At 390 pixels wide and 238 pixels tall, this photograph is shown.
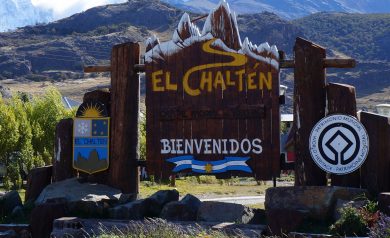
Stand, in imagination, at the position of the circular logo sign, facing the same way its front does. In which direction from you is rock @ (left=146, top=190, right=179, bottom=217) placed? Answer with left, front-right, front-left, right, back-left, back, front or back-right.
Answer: right

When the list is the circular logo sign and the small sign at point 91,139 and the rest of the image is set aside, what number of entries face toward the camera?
2

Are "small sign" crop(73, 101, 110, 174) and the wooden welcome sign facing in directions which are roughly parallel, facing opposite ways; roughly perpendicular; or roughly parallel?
roughly parallel

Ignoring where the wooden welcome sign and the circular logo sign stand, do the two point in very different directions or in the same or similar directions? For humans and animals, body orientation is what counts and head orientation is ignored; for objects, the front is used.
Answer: same or similar directions

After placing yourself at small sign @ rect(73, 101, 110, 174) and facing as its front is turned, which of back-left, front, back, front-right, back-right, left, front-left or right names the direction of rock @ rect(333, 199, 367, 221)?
front-left

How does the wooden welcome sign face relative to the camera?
toward the camera

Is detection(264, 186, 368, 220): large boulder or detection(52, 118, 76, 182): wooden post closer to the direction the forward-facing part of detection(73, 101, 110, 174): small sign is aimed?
the large boulder

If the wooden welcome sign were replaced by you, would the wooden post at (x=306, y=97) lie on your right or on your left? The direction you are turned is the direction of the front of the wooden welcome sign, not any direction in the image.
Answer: on your left

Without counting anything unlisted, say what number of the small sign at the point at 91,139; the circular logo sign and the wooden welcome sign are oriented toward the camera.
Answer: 3

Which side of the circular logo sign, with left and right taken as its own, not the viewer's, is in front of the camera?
front
